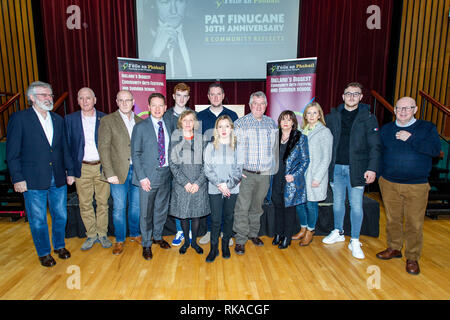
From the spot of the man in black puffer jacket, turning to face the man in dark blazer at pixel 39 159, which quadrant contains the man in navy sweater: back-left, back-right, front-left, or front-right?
back-left

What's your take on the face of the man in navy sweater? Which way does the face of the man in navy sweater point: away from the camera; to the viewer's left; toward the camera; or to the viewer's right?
toward the camera

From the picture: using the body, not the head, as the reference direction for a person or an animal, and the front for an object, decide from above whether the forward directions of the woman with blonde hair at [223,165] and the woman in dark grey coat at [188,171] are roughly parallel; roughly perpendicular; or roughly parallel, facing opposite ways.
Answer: roughly parallel

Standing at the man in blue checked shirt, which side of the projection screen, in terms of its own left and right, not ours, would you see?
front

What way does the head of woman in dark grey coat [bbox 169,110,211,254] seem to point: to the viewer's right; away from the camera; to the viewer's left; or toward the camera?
toward the camera

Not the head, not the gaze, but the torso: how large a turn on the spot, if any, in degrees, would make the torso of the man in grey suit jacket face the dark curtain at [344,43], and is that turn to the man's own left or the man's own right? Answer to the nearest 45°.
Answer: approximately 90° to the man's own left

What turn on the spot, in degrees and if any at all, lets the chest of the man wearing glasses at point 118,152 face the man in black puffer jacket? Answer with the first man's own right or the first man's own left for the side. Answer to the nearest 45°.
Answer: approximately 45° to the first man's own left

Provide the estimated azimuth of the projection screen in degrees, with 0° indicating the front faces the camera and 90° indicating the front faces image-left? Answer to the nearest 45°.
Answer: approximately 0°

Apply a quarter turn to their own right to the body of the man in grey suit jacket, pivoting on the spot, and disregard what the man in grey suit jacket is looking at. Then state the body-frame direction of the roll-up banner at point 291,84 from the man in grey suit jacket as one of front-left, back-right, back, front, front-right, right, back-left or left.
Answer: back

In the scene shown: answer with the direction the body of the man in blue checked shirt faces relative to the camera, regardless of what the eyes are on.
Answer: toward the camera

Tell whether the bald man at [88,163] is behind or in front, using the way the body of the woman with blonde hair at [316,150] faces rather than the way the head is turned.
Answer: in front

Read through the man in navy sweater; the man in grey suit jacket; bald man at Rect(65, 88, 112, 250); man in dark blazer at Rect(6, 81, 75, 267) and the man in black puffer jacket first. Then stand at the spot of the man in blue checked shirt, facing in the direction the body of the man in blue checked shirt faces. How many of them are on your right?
3

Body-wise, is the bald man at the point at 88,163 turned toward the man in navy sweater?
no

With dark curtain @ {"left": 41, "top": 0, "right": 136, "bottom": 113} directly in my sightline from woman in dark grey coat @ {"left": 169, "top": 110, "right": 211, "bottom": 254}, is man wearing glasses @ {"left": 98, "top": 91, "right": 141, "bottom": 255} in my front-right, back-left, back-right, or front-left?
front-left

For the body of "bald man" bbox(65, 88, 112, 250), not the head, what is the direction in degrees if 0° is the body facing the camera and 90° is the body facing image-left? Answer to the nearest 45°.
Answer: approximately 0°

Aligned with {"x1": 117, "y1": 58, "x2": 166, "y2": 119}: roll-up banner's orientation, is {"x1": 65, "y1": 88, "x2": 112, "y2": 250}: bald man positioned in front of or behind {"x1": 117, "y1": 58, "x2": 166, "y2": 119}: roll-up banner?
in front

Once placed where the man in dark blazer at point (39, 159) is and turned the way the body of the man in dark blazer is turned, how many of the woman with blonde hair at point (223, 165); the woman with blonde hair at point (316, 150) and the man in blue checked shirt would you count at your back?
0

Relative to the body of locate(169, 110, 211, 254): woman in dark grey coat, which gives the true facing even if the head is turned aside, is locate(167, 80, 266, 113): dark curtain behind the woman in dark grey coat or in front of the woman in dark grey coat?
behind

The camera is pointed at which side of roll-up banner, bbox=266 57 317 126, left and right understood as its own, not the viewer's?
front

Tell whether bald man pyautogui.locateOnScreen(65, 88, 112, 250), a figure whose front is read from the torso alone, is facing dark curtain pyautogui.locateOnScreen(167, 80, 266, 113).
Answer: no
